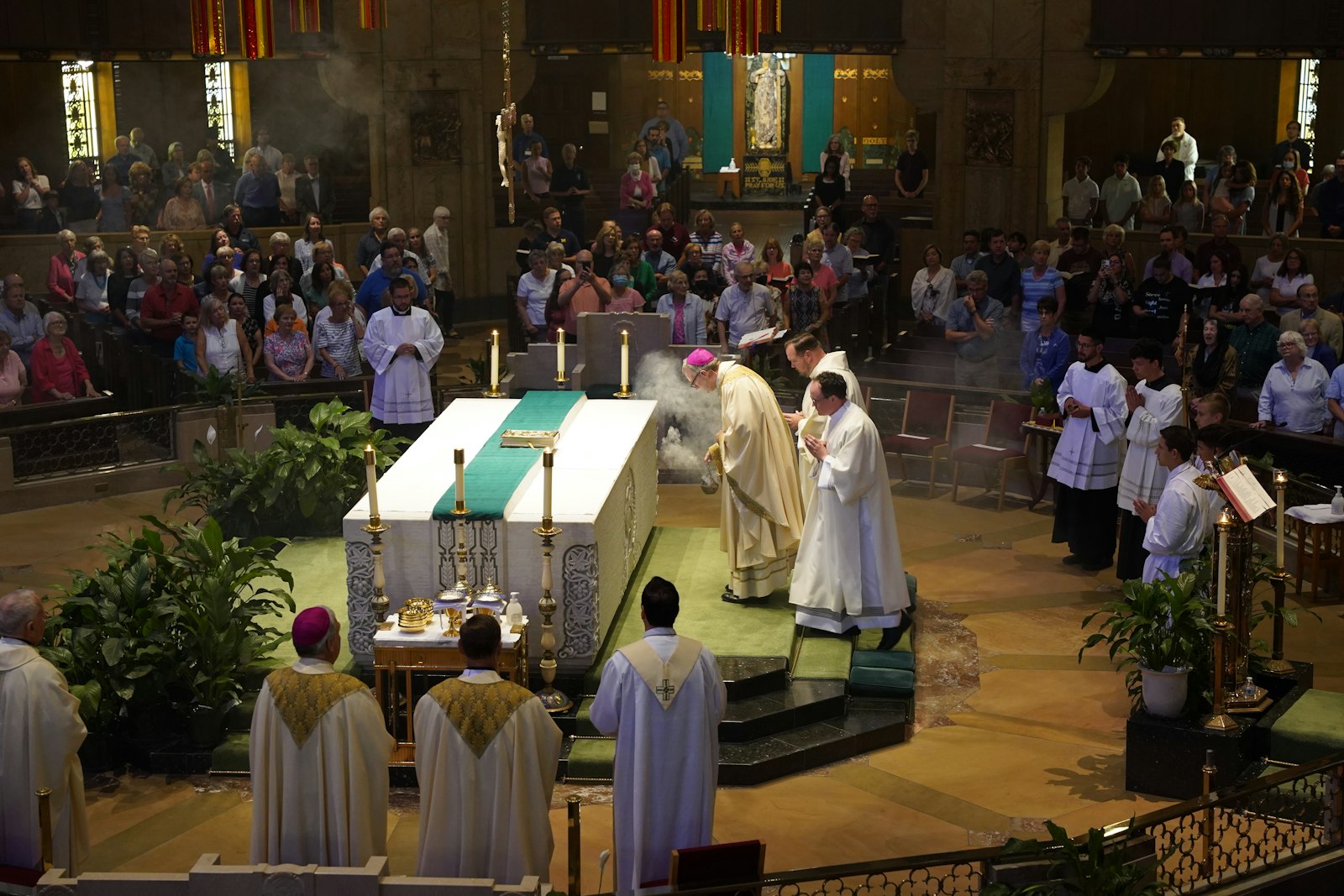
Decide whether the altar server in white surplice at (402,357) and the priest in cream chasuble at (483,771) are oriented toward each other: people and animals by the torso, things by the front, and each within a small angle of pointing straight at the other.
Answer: yes

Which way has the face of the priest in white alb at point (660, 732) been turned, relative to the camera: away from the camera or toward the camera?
away from the camera

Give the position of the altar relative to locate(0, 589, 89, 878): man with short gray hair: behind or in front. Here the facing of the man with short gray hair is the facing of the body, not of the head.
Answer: in front

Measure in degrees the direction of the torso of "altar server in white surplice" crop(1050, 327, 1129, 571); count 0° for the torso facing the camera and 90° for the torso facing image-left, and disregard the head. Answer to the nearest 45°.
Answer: approximately 45°

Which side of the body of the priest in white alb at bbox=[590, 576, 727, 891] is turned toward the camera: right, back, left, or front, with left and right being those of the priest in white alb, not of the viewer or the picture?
back

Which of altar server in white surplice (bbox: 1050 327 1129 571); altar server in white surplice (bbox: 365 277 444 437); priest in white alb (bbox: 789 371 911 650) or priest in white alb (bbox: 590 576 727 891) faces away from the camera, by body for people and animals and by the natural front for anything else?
priest in white alb (bbox: 590 576 727 891)

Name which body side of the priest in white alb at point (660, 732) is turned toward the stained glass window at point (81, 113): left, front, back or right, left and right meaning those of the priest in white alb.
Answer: front

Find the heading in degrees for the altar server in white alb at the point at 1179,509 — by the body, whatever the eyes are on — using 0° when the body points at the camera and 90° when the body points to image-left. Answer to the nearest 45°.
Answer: approximately 90°

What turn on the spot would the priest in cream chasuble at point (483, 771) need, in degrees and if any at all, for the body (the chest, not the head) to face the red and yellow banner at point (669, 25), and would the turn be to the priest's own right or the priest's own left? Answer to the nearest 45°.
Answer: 0° — they already face it

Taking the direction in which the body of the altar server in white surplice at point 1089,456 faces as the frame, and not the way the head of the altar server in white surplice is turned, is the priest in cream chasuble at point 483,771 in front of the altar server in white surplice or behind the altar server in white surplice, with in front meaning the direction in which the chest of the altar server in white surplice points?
in front

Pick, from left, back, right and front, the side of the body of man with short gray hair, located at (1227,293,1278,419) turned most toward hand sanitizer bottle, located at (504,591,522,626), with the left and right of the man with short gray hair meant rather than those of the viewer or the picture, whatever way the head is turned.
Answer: front

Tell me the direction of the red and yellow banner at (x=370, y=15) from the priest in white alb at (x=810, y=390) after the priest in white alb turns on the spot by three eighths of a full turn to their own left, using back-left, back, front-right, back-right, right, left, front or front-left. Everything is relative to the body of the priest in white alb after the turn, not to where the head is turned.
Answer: back

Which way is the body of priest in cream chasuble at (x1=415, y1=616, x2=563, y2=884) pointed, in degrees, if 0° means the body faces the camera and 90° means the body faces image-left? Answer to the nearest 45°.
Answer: approximately 180°

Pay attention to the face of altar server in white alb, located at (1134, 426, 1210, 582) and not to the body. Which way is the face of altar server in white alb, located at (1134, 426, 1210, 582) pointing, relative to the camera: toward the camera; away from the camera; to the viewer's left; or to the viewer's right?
to the viewer's left

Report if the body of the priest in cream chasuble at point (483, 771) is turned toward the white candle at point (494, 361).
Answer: yes

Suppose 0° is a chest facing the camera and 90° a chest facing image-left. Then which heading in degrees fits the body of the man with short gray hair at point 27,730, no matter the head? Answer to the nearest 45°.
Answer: approximately 225°

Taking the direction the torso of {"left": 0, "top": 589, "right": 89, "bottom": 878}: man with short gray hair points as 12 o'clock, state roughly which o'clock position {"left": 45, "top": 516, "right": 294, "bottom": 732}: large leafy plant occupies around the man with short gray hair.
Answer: The large leafy plant is roughly at 11 o'clock from the man with short gray hair.

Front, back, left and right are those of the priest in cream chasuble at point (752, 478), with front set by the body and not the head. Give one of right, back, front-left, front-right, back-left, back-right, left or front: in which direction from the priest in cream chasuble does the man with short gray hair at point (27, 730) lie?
front-left
